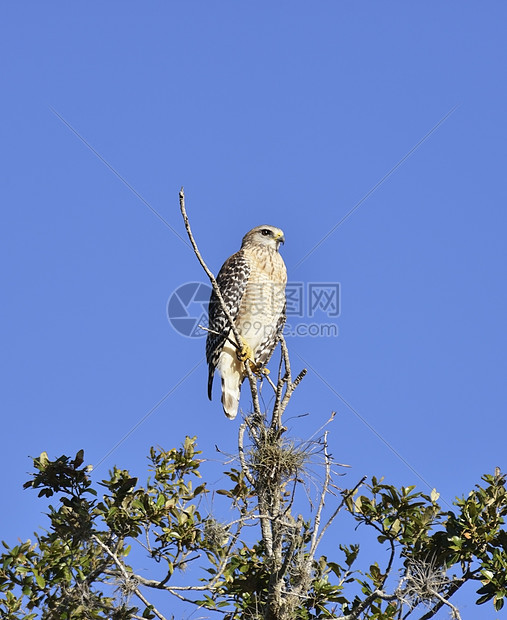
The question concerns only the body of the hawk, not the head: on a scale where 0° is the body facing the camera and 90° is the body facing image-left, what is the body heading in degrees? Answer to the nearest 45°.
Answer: approximately 315°
